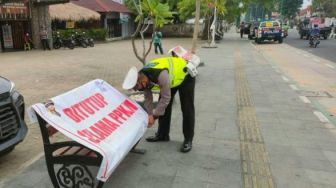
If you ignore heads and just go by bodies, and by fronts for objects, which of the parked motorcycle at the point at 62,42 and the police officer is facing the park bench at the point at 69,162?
the police officer

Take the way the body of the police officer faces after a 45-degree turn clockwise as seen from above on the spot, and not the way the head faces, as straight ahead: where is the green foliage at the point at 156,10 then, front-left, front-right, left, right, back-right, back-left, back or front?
right

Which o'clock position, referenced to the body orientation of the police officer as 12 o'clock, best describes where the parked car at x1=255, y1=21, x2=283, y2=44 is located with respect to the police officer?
The parked car is roughly at 5 o'clock from the police officer.

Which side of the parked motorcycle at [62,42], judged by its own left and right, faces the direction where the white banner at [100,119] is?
left

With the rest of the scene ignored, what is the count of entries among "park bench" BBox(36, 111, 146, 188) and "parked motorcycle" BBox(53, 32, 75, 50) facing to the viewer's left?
1

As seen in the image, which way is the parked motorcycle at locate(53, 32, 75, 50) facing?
to the viewer's left

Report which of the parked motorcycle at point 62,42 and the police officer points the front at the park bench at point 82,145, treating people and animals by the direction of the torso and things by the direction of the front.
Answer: the police officer

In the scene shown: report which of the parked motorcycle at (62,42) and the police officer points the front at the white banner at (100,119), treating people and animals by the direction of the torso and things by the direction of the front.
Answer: the police officer

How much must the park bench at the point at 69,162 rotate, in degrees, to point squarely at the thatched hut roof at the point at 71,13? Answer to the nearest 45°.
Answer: approximately 135° to its left

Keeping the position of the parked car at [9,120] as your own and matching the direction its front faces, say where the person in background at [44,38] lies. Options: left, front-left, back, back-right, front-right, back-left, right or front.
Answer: back-left
